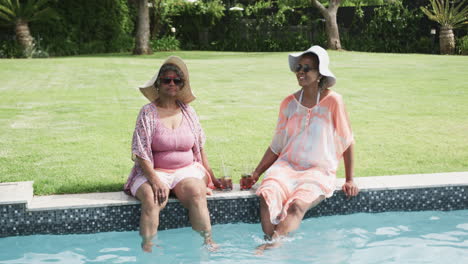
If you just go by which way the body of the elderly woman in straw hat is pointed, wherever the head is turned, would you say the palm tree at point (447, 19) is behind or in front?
behind

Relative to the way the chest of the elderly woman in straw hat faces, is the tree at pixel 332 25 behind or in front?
behind

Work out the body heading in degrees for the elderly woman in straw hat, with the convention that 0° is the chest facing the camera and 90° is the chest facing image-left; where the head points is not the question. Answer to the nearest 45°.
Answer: approximately 0°

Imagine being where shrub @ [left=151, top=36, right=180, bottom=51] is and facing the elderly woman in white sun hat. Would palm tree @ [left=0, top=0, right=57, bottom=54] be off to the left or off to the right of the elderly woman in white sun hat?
right

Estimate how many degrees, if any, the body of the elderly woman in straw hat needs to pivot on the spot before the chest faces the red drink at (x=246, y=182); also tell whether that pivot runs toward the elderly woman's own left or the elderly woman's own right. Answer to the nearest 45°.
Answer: approximately 90° to the elderly woman's own left

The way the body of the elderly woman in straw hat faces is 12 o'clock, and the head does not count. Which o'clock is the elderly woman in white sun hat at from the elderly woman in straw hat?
The elderly woman in white sun hat is roughly at 9 o'clock from the elderly woman in straw hat.

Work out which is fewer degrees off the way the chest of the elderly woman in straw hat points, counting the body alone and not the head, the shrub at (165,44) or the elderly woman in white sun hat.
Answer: the elderly woman in white sun hat

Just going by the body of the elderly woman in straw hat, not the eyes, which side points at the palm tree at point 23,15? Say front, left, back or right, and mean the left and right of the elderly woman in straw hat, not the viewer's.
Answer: back

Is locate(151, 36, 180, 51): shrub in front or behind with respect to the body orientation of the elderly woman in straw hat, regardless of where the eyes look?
behind
